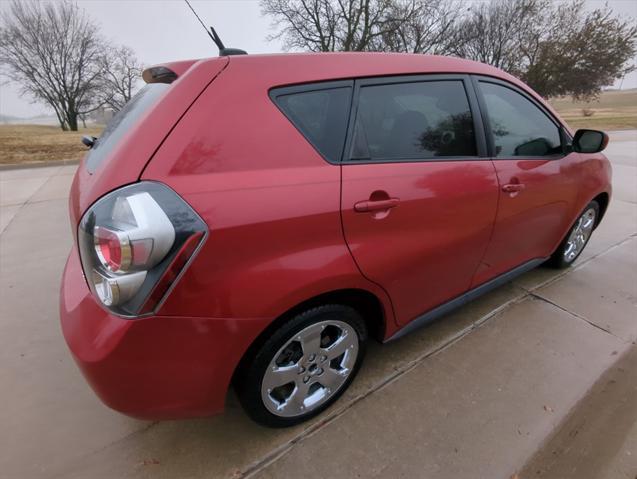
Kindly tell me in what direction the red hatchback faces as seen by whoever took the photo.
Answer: facing away from the viewer and to the right of the viewer

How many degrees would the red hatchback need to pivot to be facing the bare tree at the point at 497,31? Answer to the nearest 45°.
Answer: approximately 45° to its left

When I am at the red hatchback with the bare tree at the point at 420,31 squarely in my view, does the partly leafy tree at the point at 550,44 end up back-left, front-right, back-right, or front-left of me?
front-right

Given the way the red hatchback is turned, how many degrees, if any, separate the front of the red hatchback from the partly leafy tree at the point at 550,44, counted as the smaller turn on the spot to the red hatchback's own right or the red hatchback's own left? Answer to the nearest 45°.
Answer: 0° — it already faces it

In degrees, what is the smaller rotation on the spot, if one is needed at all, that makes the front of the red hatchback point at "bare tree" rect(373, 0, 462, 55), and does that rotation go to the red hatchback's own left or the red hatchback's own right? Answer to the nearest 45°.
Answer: approximately 45° to the red hatchback's own left
